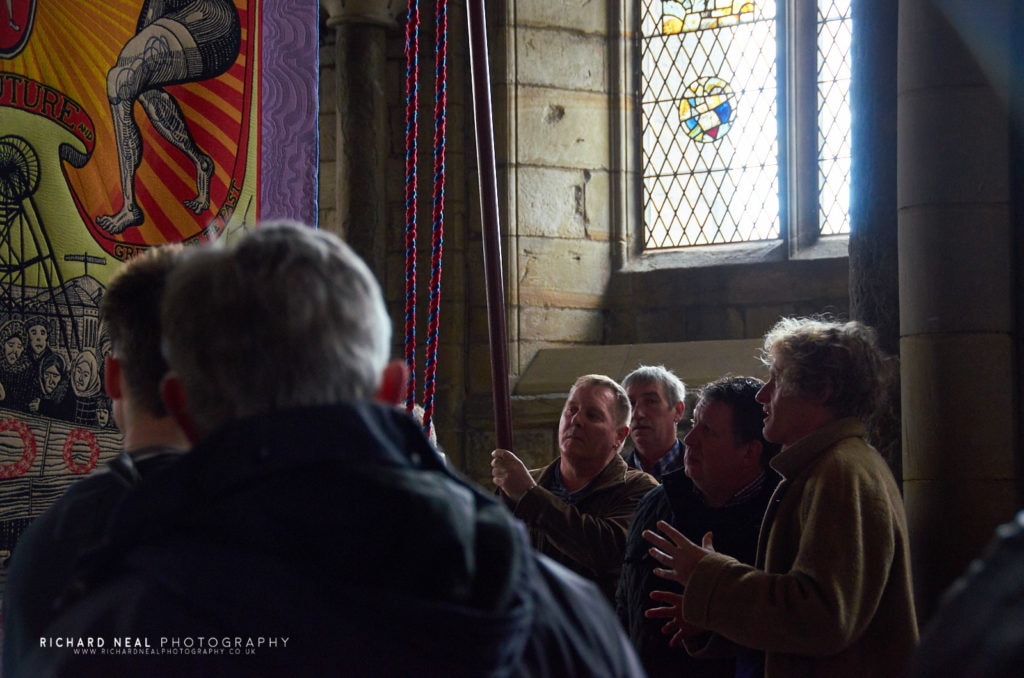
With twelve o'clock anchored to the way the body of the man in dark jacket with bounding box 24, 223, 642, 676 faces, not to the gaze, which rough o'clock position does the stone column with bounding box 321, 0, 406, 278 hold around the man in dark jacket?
The stone column is roughly at 12 o'clock from the man in dark jacket.

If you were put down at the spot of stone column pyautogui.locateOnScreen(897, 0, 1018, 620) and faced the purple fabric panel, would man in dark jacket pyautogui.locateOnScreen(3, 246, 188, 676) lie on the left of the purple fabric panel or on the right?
left

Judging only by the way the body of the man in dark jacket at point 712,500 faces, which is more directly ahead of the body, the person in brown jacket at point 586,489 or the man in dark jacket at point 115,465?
the man in dark jacket

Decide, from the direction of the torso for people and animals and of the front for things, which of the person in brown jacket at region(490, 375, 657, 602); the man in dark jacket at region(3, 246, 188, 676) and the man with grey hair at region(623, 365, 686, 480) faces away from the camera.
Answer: the man in dark jacket

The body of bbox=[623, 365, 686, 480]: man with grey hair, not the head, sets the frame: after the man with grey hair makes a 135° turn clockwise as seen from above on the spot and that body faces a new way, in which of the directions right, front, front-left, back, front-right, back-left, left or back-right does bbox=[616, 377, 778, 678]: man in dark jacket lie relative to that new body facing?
back

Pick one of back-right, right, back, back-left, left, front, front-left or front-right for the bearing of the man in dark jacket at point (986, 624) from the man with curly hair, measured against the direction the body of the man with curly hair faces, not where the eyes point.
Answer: left

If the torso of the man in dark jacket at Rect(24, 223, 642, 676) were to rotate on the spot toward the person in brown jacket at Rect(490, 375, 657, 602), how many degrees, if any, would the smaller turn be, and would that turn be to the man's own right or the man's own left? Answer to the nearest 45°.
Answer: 0° — they already face them

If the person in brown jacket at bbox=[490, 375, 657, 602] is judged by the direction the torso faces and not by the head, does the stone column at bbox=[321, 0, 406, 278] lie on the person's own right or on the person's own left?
on the person's own right

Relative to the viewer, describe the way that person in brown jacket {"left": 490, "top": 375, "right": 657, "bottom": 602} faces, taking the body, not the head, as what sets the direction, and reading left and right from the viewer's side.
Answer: facing the viewer and to the left of the viewer

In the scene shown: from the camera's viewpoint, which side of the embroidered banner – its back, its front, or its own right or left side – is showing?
front

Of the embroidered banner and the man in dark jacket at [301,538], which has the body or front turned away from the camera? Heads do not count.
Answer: the man in dark jacket

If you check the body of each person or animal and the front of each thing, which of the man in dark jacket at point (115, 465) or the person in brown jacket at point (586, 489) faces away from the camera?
the man in dark jacket

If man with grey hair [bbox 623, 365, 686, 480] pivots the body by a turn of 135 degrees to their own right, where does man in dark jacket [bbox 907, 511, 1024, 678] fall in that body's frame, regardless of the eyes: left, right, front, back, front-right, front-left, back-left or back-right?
back

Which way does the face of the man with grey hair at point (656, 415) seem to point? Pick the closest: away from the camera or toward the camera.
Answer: toward the camera

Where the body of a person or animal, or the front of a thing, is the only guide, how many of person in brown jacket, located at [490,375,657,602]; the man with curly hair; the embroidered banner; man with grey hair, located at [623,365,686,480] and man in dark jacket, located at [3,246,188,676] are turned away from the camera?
1

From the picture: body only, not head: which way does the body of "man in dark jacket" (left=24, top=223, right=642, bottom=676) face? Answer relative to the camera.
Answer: away from the camera

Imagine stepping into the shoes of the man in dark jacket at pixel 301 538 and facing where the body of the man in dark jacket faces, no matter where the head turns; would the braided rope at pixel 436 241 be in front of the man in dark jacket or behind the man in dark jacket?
in front
